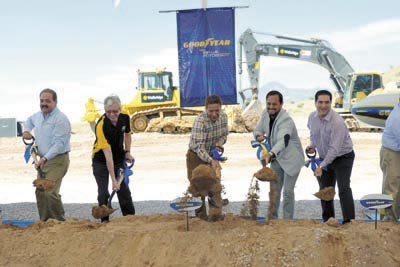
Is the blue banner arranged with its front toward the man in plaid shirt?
yes

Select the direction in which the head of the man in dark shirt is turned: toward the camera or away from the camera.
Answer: toward the camera

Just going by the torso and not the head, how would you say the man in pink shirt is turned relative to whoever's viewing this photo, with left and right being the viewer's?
facing the viewer and to the left of the viewer

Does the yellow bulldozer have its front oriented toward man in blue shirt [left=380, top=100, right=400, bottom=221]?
no

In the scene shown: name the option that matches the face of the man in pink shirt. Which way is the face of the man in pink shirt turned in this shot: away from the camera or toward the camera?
toward the camera

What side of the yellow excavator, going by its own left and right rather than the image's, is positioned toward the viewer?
left

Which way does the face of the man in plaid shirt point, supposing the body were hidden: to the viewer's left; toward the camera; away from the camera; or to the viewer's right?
toward the camera

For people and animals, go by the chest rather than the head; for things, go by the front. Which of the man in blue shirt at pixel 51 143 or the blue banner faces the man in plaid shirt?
the blue banner

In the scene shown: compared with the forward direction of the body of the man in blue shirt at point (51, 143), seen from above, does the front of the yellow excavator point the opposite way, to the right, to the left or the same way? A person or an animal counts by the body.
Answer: to the right

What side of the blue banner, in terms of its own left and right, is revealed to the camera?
front

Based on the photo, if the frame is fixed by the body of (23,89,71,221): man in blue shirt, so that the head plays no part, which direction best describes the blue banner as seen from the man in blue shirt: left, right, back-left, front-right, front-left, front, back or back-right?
back

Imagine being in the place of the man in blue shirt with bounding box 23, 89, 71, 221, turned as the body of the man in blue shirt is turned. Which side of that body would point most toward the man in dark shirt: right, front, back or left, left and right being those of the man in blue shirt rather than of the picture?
left

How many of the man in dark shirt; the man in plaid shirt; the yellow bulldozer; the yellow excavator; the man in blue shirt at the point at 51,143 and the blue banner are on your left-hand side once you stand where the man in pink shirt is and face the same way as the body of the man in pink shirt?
0
